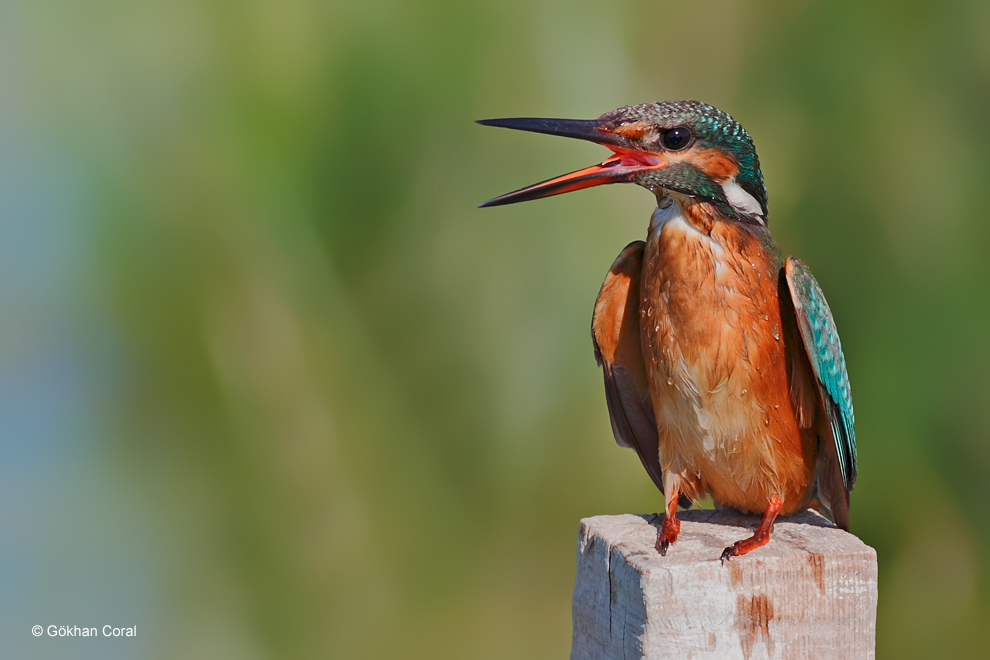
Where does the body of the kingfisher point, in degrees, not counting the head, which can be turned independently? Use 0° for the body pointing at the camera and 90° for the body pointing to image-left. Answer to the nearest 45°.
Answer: approximately 45°
